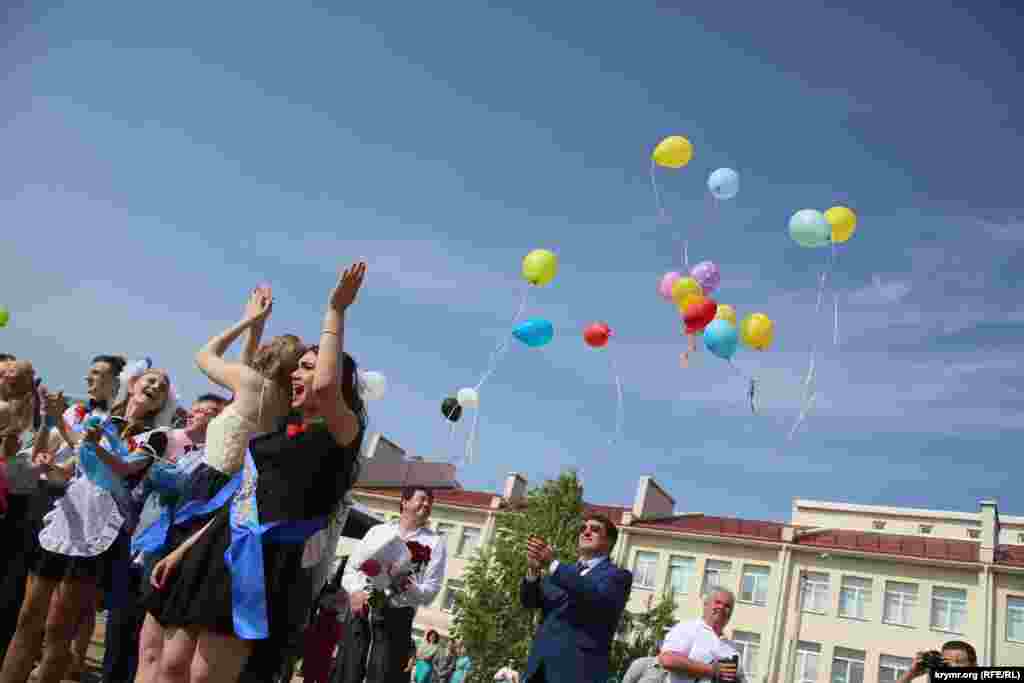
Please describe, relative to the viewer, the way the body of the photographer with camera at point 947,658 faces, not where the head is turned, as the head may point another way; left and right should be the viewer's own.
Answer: facing to the left of the viewer

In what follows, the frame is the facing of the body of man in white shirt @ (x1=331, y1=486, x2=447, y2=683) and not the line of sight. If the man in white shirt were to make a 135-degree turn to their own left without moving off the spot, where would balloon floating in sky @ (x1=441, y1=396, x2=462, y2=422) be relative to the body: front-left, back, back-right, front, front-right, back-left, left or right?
front-left

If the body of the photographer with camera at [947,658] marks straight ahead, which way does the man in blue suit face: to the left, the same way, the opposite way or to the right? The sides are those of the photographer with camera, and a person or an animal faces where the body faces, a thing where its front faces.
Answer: to the left
